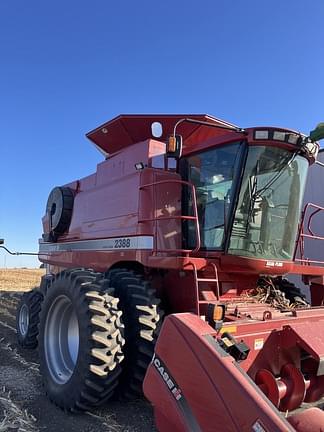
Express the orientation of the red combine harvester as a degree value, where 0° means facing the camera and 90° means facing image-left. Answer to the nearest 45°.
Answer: approximately 315°
